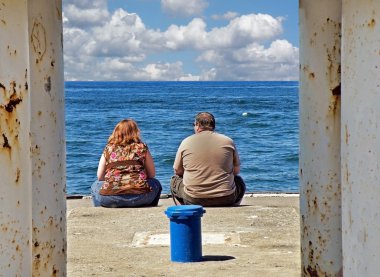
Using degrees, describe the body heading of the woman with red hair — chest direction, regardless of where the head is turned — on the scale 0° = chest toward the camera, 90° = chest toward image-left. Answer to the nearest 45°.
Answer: approximately 180°

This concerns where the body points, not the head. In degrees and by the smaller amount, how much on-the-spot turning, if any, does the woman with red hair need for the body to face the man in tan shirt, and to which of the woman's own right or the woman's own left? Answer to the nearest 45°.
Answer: approximately 90° to the woman's own right

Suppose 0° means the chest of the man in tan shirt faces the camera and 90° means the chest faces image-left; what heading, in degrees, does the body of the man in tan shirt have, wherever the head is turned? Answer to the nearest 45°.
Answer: approximately 180°

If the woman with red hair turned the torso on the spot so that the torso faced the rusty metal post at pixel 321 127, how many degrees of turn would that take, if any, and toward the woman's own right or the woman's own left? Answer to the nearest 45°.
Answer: approximately 180°

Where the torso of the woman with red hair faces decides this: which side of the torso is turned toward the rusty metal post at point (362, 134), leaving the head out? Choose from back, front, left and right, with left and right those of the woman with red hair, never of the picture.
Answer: back

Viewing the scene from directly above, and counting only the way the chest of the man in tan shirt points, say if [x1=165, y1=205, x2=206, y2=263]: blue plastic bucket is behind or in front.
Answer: behind

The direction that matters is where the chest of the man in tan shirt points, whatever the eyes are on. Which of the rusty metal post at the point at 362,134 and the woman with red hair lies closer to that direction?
the woman with red hair

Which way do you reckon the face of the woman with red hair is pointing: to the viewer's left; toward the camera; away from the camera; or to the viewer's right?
away from the camera

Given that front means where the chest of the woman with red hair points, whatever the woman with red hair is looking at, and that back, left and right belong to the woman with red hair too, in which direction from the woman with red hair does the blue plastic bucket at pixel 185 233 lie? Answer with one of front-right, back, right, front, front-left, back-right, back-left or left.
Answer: back

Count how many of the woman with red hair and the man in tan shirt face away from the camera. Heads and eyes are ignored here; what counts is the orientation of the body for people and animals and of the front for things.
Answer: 2

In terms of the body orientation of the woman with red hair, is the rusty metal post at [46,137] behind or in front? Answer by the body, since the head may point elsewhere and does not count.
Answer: behind
